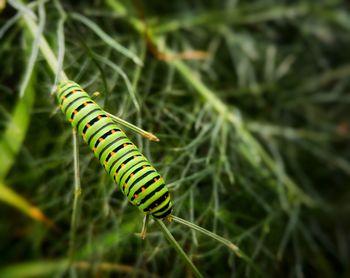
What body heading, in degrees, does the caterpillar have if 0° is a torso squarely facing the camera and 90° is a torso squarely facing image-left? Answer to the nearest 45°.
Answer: approximately 315°
